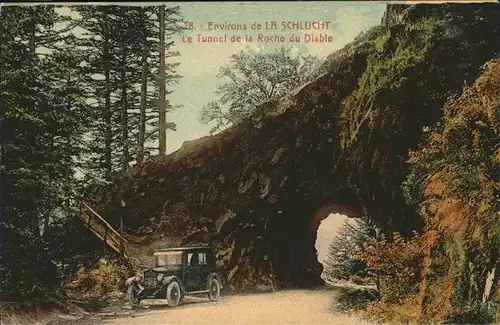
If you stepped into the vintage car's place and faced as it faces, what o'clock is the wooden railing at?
The wooden railing is roughly at 2 o'clock from the vintage car.

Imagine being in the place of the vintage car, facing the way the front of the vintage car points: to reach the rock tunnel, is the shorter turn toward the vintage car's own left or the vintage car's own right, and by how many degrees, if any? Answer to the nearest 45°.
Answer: approximately 135° to the vintage car's own left

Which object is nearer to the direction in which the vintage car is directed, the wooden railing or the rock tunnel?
the wooden railing

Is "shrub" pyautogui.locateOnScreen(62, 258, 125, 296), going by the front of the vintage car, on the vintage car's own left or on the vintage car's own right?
on the vintage car's own right

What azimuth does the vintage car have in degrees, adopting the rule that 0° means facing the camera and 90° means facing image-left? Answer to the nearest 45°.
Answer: approximately 45°
